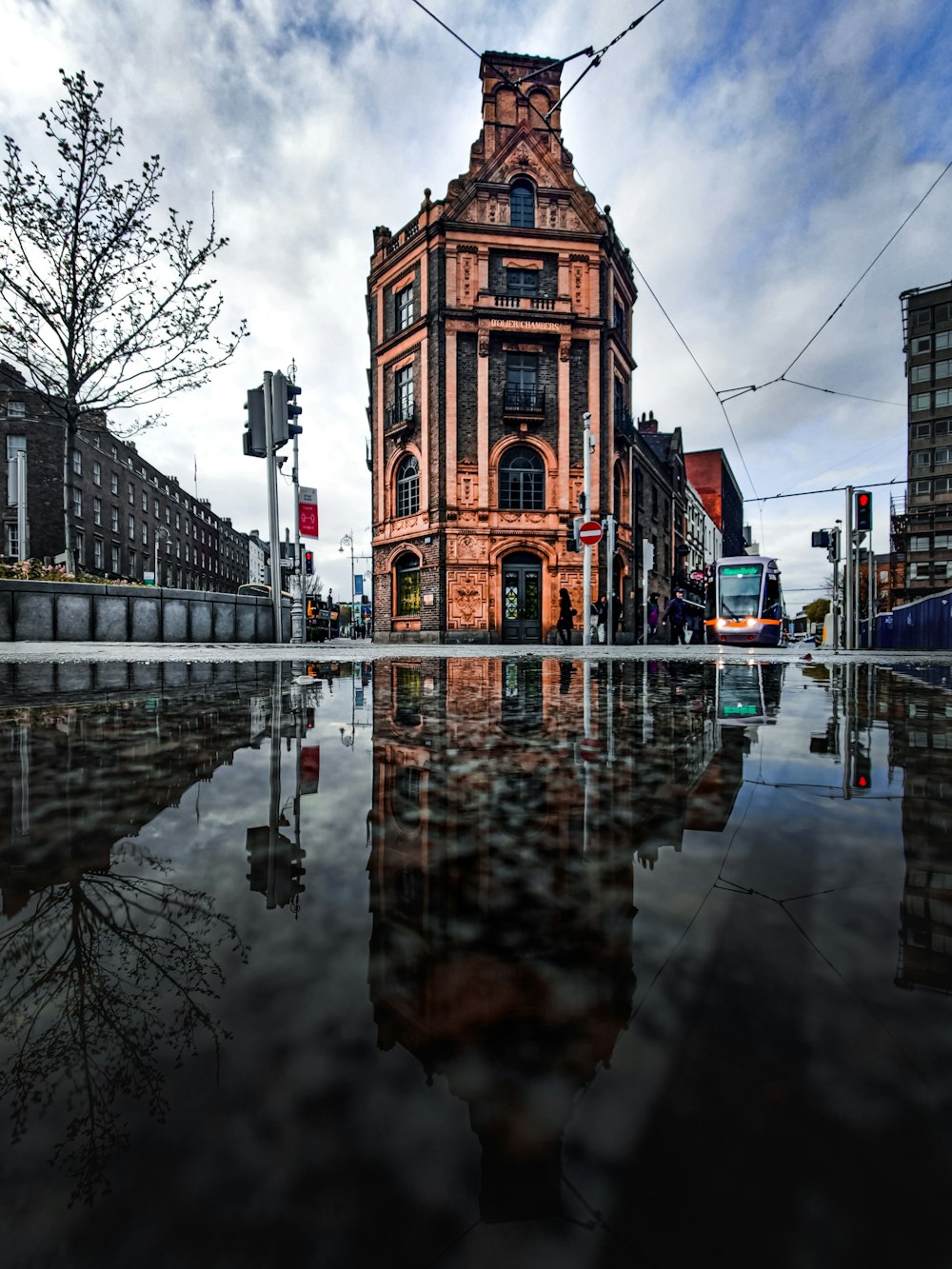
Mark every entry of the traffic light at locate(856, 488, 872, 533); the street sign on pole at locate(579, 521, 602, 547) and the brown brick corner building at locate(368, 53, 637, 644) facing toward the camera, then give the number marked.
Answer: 3

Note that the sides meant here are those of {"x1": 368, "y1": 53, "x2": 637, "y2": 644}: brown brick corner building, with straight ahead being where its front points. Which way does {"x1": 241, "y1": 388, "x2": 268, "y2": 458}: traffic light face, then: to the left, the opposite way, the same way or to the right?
to the right

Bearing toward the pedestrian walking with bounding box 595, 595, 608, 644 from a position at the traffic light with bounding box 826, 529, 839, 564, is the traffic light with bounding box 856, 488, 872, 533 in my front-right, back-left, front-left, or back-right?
back-left

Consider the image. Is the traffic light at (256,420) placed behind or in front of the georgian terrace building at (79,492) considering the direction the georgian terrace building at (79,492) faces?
in front

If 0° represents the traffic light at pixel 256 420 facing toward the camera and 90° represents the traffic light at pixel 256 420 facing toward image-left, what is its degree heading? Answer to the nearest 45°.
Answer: approximately 135°

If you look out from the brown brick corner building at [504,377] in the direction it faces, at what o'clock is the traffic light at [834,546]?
The traffic light is roughly at 10 o'clock from the brown brick corner building.

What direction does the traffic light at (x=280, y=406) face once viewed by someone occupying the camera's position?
facing to the right of the viewer

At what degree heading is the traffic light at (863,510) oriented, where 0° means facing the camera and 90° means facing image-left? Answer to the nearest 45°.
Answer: approximately 0°
